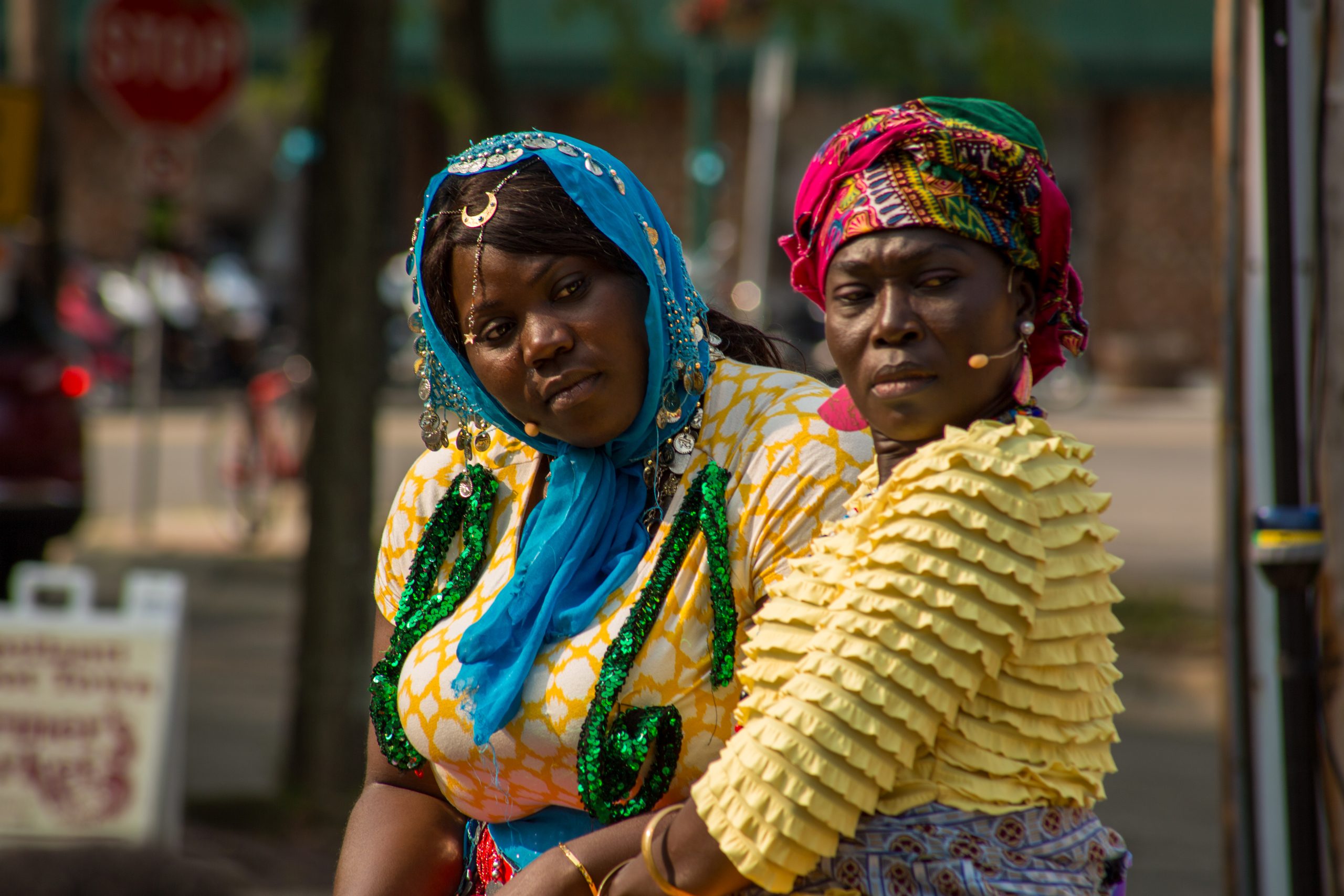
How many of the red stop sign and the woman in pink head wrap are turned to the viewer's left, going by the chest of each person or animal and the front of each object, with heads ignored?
1

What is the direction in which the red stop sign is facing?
toward the camera

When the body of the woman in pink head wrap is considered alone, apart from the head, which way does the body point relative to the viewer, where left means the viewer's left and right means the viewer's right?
facing to the left of the viewer

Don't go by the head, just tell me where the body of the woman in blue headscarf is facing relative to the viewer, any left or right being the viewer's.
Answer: facing the viewer and to the left of the viewer

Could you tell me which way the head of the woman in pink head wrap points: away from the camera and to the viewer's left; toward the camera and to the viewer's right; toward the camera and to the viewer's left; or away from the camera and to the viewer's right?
toward the camera and to the viewer's left

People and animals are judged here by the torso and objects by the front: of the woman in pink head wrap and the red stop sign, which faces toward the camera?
the red stop sign

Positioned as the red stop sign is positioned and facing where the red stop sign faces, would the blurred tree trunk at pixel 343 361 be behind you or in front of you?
in front
